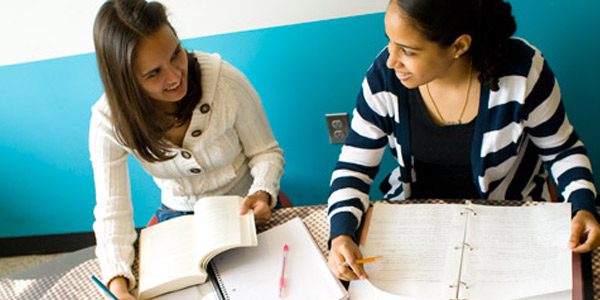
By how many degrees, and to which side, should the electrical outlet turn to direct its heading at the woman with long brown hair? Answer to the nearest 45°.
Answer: approximately 45° to its right

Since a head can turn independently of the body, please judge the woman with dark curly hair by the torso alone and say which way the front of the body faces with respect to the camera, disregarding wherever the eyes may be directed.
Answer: toward the camera

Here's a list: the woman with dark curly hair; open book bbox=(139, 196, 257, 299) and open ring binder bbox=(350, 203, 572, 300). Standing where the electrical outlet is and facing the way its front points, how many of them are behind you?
0

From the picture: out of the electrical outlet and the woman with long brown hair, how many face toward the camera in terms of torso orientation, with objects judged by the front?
2

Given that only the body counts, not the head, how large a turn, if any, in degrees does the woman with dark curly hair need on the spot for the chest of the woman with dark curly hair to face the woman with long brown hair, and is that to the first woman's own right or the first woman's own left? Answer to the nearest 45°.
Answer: approximately 90° to the first woman's own right

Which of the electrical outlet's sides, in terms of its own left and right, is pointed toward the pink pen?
front

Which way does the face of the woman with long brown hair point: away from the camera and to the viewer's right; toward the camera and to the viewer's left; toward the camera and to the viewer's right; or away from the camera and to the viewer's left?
toward the camera and to the viewer's right

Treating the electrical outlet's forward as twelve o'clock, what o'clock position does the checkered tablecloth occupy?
The checkered tablecloth is roughly at 1 o'clock from the electrical outlet.

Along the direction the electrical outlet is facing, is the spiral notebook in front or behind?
in front

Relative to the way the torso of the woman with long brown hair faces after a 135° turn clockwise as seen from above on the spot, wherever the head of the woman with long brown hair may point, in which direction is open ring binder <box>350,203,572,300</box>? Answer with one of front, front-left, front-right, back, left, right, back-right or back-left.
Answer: back

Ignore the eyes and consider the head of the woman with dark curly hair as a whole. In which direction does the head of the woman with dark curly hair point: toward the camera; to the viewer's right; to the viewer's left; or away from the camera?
to the viewer's left

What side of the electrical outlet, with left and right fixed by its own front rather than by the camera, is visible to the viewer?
front

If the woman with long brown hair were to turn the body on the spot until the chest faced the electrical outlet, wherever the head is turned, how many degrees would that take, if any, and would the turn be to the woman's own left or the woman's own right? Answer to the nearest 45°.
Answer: approximately 135° to the woman's own left

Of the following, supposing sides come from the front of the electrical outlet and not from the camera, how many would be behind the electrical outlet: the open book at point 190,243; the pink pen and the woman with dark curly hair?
0
